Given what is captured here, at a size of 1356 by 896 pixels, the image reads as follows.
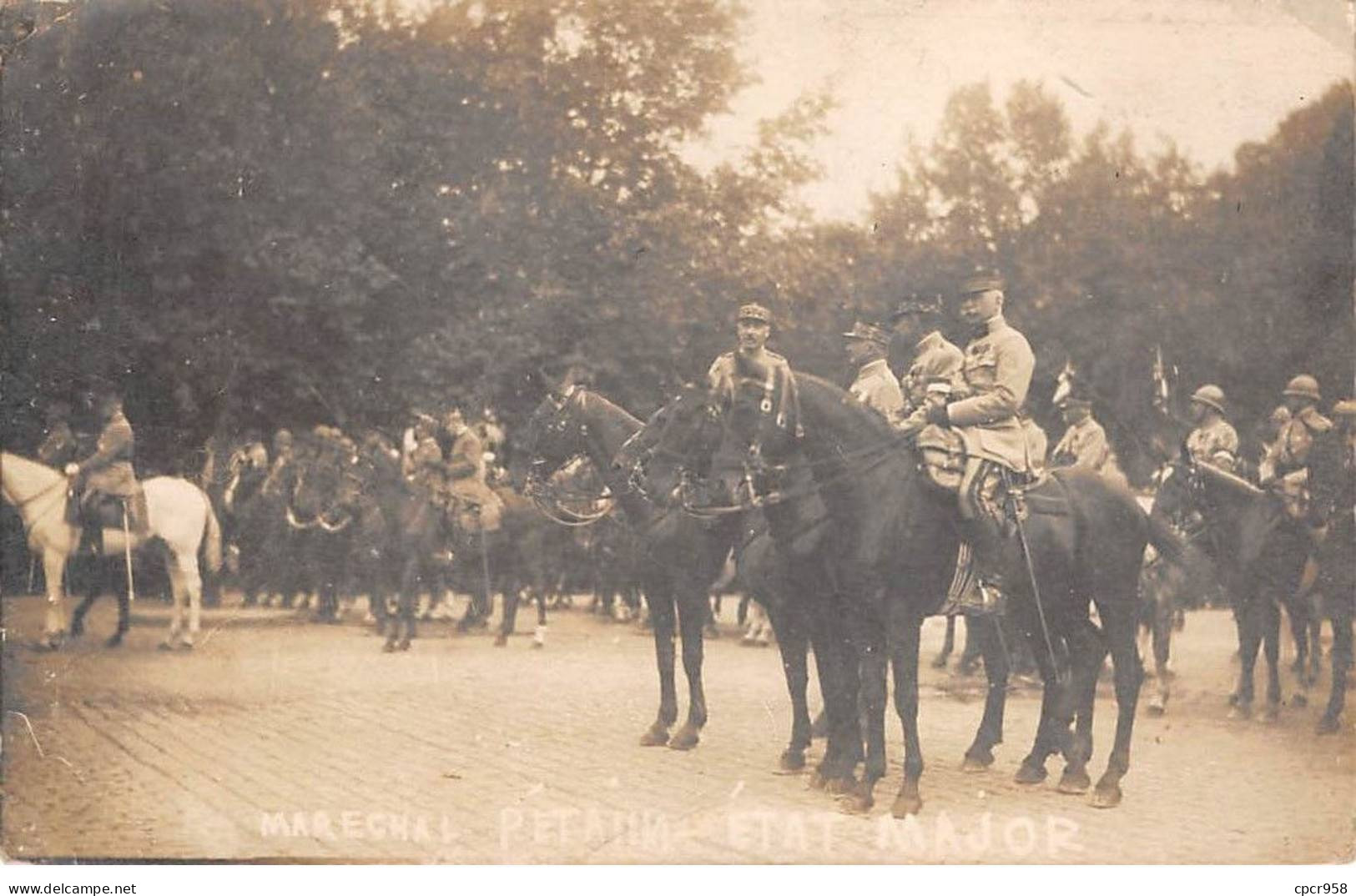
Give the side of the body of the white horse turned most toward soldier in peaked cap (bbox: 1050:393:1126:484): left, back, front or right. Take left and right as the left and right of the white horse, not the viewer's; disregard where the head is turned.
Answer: back

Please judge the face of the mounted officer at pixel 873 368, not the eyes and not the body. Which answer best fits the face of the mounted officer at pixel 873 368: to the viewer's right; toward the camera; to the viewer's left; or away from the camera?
to the viewer's left

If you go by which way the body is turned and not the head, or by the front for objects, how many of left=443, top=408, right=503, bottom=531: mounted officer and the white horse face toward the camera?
0

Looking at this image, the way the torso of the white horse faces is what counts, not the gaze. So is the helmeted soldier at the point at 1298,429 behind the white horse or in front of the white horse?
behind

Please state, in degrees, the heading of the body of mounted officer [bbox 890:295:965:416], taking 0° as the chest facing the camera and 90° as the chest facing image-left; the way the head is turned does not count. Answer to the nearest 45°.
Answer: approximately 90°

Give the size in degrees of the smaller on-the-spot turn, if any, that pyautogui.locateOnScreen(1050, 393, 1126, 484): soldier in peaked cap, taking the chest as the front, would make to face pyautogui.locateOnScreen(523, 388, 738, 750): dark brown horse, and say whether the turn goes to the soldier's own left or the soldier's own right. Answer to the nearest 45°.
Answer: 0° — they already face it

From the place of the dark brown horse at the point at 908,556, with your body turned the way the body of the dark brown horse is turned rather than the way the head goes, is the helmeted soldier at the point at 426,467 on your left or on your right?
on your right

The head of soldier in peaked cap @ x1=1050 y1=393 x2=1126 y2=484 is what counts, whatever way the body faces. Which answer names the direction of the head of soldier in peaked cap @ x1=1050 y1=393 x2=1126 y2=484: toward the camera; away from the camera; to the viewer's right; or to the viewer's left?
to the viewer's left
